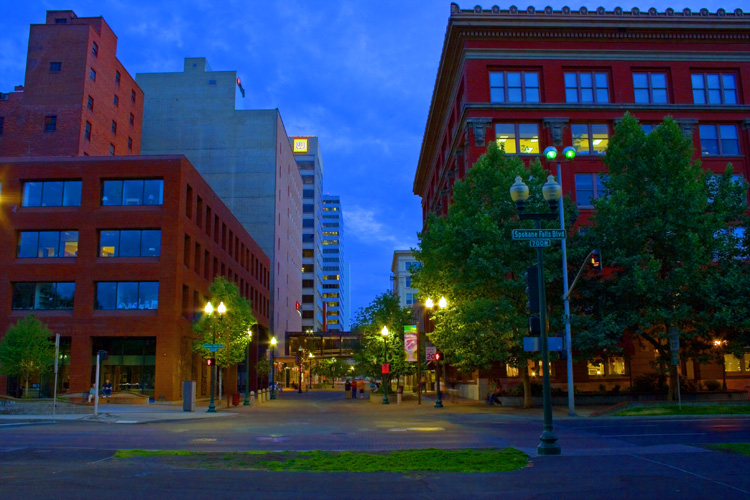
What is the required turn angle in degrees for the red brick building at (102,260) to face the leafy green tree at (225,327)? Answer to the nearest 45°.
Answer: approximately 90° to its left

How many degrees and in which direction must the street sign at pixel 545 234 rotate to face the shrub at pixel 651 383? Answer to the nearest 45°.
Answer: approximately 180°

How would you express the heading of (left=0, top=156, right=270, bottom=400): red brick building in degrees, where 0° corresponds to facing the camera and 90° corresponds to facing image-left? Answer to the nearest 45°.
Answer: approximately 0°

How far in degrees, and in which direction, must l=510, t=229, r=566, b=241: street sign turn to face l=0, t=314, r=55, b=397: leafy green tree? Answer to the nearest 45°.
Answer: approximately 135° to its right

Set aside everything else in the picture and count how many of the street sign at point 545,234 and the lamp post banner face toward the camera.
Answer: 2

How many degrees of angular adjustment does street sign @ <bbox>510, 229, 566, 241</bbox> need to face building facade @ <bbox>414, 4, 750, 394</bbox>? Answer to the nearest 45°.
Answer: approximately 180°

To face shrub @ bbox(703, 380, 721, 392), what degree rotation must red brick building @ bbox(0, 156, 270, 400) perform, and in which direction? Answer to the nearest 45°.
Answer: approximately 45° to its left

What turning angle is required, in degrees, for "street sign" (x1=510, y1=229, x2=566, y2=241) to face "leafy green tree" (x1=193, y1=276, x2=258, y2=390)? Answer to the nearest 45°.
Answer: approximately 135° to its right
